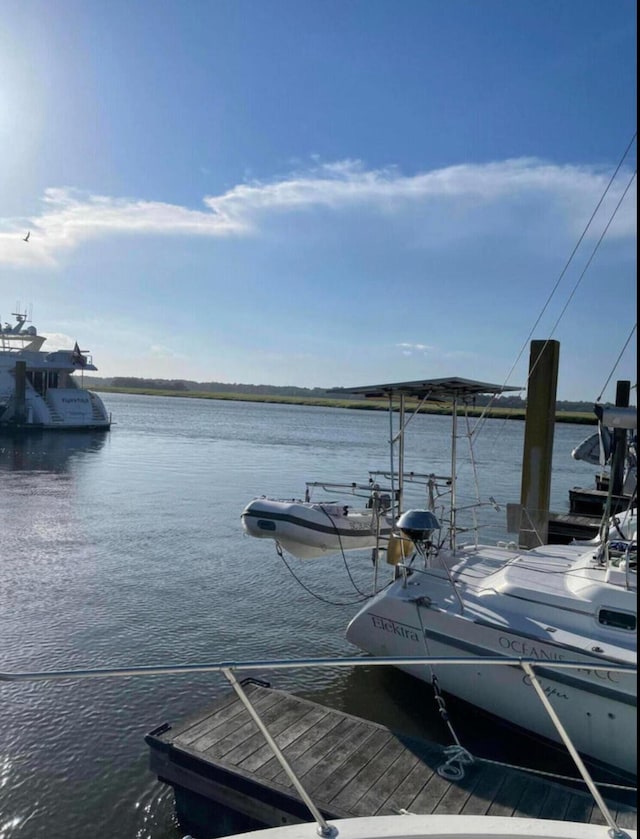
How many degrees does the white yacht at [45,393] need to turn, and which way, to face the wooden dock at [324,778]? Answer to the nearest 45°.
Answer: approximately 135° to its left

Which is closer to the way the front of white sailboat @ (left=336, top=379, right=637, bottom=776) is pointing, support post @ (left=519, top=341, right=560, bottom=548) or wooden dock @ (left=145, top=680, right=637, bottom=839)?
the wooden dock

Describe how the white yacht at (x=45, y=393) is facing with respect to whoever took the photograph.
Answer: facing away from the viewer and to the left of the viewer

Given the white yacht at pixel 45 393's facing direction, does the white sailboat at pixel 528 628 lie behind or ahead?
behind

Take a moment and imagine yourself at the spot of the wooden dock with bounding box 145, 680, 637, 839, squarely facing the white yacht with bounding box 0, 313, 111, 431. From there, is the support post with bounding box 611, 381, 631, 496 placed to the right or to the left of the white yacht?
right
